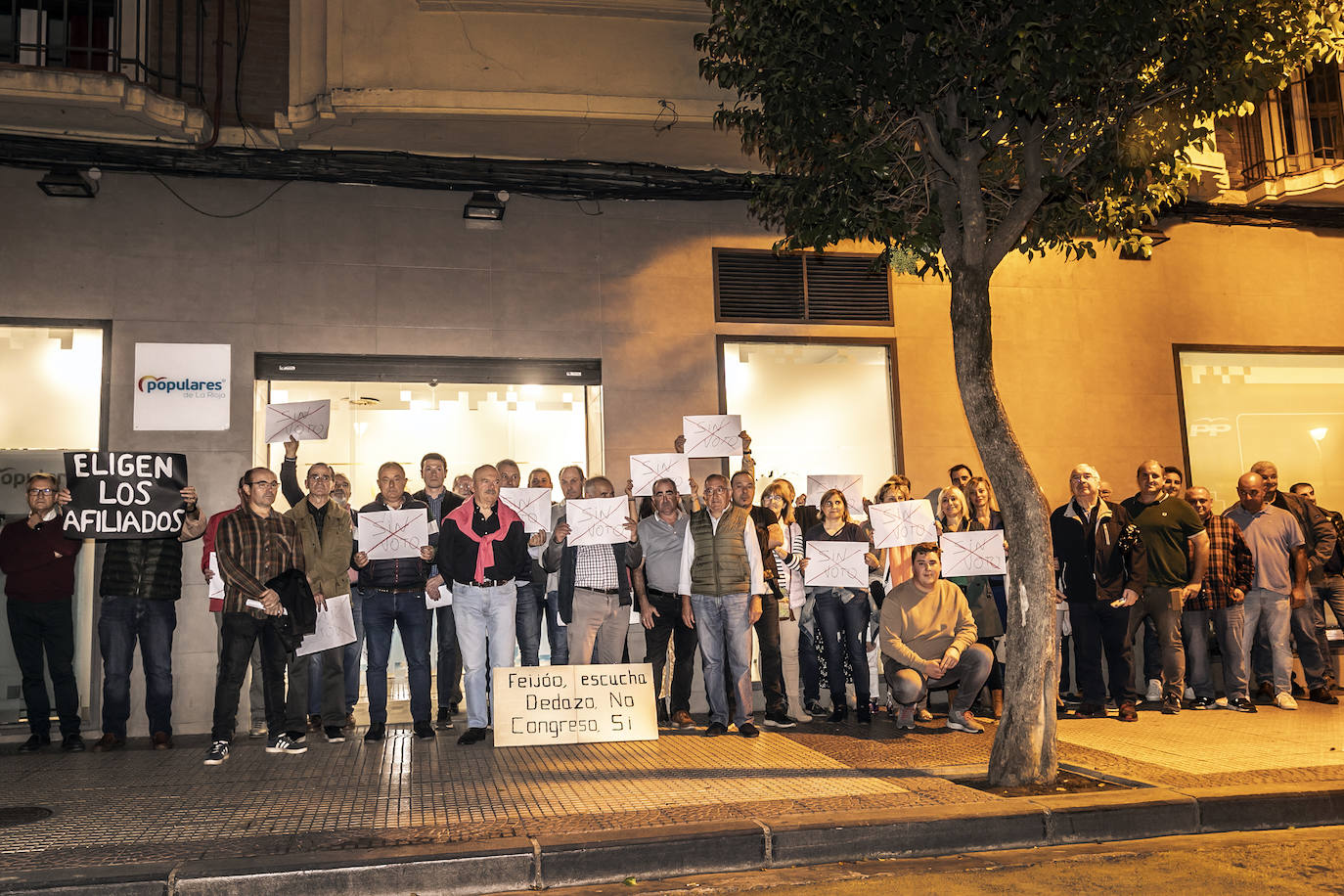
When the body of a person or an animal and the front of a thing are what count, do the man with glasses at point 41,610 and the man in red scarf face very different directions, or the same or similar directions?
same or similar directions

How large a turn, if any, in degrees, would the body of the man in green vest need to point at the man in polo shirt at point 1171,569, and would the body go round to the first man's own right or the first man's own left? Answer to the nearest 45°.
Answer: approximately 90° to the first man's own left

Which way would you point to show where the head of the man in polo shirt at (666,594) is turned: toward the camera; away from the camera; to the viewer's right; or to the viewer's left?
toward the camera

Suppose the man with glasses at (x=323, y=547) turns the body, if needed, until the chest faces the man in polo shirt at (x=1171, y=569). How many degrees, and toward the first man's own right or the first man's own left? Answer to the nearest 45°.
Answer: approximately 90° to the first man's own left

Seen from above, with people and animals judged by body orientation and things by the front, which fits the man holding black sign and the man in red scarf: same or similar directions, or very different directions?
same or similar directions

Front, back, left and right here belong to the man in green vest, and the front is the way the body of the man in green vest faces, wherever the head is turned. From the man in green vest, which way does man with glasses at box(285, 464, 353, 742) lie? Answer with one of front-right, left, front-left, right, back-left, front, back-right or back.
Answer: right

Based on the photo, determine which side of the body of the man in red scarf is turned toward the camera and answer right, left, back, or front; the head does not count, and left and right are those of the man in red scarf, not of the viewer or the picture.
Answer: front

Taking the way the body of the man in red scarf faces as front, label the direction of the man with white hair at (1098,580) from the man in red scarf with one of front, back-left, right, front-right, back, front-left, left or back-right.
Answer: left

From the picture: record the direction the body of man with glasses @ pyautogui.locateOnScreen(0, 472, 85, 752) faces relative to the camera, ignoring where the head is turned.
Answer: toward the camera

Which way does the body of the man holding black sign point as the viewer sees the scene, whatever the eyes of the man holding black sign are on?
toward the camera

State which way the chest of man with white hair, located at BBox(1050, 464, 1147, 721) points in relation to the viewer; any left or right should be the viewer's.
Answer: facing the viewer

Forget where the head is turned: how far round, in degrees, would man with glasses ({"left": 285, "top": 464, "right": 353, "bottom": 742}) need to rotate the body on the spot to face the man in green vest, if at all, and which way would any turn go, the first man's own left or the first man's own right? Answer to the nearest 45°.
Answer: approximately 90° to the first man's own left

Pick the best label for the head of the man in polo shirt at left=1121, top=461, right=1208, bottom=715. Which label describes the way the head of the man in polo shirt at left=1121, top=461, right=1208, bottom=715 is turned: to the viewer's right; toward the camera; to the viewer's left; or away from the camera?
toward the camera

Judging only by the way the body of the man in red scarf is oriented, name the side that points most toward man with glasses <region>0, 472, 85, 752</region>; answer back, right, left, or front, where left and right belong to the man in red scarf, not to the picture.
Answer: right

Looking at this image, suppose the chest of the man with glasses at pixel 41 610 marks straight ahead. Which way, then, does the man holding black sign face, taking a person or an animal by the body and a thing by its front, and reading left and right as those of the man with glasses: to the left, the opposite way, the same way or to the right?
the same way
